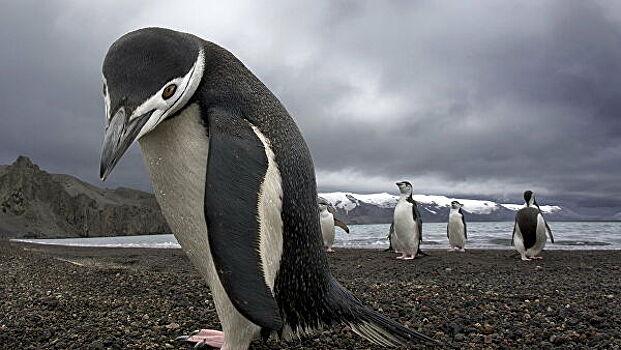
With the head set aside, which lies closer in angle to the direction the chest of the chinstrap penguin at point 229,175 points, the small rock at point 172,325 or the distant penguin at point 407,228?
the small rock

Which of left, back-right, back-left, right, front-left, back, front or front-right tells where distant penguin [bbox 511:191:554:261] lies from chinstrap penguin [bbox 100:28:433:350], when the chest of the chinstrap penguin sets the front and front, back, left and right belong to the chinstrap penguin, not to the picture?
back-right

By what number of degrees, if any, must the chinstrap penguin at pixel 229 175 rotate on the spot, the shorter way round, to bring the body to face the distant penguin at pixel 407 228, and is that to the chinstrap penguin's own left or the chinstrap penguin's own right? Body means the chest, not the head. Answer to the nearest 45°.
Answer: approximately 90° to the chinstrap penguin's own right

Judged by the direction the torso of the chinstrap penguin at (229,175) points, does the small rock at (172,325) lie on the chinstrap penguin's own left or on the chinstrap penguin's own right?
on the chinstrap penguin's own right

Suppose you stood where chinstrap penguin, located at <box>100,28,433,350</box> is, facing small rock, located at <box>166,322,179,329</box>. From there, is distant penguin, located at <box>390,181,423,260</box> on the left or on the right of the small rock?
right

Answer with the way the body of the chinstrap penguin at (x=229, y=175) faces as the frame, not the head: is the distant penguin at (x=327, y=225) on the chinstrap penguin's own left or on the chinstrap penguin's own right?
on the chinstrap penguin's own right

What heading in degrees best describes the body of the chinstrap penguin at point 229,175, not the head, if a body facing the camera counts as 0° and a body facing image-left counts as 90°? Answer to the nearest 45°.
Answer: approximately 90°

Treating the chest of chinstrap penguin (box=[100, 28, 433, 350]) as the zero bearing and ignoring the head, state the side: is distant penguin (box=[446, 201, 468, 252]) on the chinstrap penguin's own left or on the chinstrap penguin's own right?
on the chinstrap penguin's own right
